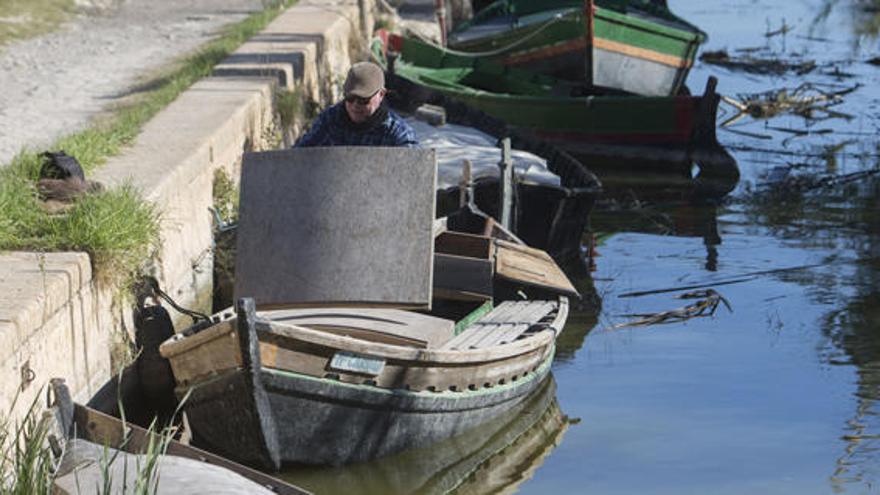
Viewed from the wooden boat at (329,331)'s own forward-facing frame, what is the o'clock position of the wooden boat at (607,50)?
the wooden boat at (607,50) is roughly at 5 o'clock from the wooden boat at (329,331).

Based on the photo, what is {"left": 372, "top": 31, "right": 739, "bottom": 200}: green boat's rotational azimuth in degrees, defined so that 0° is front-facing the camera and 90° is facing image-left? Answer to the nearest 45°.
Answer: approximately 315°

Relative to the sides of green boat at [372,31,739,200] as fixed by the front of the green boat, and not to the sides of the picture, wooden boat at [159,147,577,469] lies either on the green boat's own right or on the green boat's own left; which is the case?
on the green boat's own right

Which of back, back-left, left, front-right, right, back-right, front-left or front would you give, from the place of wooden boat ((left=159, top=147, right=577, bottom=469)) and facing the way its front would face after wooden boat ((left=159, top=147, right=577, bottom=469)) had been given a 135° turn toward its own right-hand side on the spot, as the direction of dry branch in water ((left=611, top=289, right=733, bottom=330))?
front-right

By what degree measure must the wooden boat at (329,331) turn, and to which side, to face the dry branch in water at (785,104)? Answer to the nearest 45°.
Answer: approximately 180°
